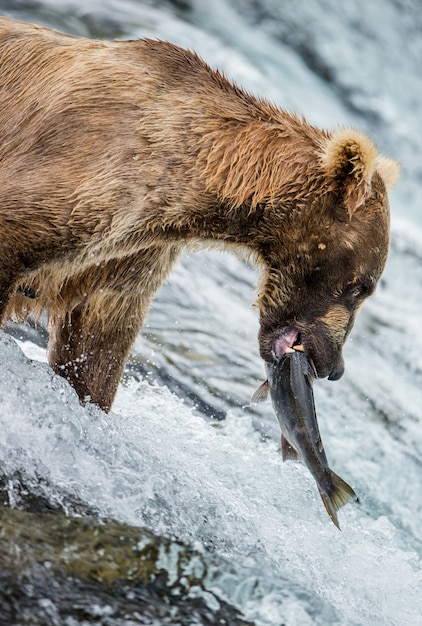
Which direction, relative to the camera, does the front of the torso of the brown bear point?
to the viewer's right

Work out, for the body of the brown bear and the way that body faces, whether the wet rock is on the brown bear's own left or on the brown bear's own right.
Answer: on the brown bear's own right
